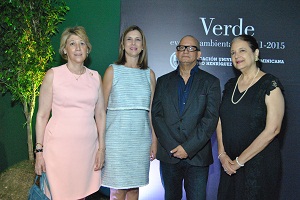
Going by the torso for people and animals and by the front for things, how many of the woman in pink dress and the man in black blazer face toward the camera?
2

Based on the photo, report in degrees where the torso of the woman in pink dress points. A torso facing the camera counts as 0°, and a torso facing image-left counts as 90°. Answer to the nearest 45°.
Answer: approximately 0°

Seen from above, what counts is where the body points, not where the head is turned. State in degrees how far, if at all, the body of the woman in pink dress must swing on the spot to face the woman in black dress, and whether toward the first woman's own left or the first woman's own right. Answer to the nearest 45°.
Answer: approximately 90° to the first woman's own left

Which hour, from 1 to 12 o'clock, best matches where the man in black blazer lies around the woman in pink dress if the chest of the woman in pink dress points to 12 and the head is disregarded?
The man in black blazer is roughly at 9 o'clock from the woman in pink dress.

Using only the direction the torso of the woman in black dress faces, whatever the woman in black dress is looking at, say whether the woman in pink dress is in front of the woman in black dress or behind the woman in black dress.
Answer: in front
